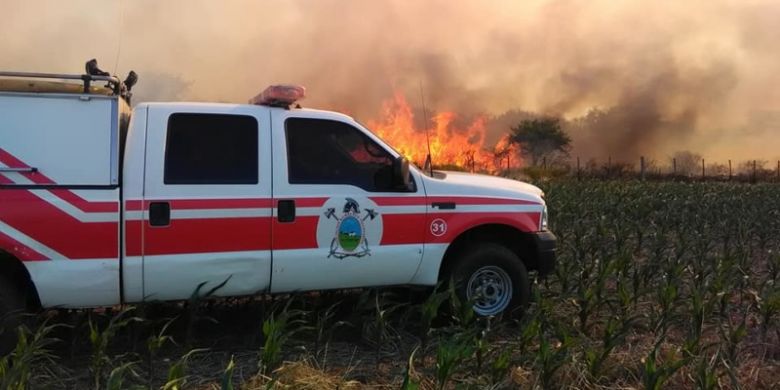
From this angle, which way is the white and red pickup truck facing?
to the viewer's right

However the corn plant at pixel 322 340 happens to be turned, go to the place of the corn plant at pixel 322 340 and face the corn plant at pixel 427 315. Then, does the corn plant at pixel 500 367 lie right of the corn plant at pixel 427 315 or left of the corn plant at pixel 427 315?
right
